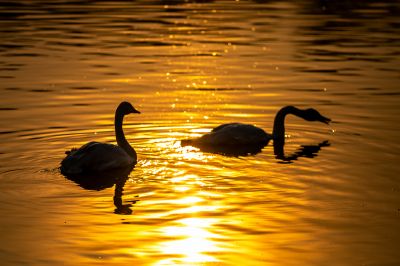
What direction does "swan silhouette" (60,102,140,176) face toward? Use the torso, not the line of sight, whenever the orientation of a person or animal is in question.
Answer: to the viewer's right

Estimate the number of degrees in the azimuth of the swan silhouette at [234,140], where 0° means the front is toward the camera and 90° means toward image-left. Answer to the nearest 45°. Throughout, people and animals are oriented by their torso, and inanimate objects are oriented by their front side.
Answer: approximately 270°

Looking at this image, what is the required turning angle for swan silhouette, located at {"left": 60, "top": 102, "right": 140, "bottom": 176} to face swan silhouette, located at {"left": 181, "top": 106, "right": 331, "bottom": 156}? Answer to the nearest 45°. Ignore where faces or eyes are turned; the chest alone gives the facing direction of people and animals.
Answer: approximately 45° to its left

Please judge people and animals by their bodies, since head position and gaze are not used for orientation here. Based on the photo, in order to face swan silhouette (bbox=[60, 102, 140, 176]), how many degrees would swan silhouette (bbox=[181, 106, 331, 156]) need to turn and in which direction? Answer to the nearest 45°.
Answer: approximately 135° to its right

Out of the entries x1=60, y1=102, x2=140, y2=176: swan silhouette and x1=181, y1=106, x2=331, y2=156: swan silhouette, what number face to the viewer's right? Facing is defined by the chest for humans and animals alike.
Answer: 2
